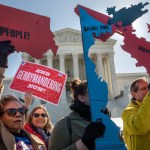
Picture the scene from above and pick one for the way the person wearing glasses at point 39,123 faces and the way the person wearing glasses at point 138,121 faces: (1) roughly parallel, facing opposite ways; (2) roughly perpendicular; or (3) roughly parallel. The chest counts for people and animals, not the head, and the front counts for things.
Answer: roughly perpendicular

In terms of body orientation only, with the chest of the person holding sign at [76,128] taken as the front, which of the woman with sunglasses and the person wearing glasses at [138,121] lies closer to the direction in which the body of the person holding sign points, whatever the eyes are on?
the person wearing glasses

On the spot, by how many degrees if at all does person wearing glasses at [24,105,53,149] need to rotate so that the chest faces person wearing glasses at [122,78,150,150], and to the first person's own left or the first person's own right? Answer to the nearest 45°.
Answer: approximately 45° to the first person's own left

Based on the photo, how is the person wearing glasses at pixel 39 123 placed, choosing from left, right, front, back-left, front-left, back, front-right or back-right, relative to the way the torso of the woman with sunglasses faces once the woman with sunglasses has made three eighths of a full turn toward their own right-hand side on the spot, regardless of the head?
right

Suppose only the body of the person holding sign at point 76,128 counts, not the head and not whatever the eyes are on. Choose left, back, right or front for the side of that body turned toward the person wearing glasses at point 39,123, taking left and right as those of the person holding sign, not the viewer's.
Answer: left

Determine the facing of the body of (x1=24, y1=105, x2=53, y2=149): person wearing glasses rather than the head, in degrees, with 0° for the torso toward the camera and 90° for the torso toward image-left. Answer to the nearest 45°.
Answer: approximately 0°

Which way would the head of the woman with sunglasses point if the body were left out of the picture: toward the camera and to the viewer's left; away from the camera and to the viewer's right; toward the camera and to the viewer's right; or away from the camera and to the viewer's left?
toward the camera and to the viewer's right

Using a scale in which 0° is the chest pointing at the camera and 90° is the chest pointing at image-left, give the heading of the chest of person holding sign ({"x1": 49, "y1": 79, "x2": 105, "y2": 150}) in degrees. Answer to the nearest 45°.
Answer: approximately 270°
